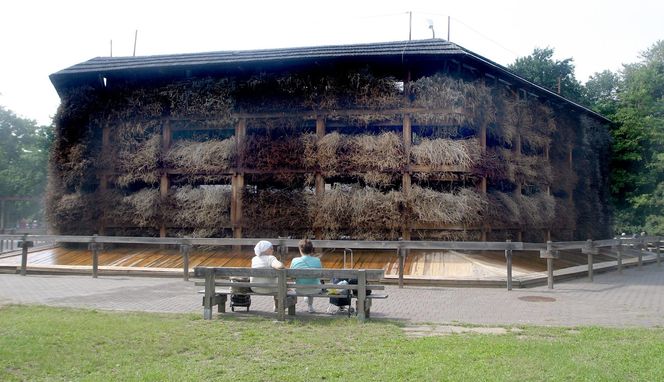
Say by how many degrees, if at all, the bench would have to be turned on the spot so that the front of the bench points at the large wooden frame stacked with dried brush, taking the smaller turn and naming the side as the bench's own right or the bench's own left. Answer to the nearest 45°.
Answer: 0° — it already faces it

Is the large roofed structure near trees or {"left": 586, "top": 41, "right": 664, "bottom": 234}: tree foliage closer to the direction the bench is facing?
the large roofed structure near trees

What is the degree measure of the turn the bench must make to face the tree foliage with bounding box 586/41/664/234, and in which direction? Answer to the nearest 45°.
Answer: approximately 45° to its right

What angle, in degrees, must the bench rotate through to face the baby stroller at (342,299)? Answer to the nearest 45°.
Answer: approximately 45° to its right

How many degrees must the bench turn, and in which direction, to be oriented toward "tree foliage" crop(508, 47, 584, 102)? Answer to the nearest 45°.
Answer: approximately 45° to its right

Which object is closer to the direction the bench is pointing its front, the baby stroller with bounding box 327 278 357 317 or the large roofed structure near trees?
the large roofed structure near trees

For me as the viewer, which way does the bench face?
facing away from the viewer

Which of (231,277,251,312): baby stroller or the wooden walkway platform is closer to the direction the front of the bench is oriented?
the wooden walkway platform
